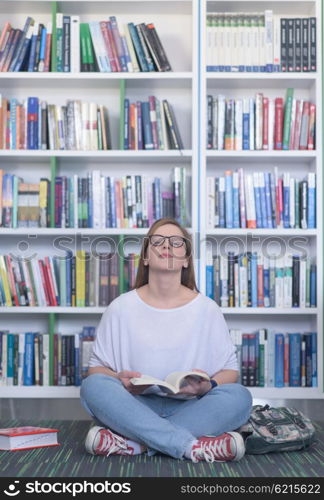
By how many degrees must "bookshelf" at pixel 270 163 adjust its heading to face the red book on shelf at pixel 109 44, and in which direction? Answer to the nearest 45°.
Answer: approximately 90° to its right
